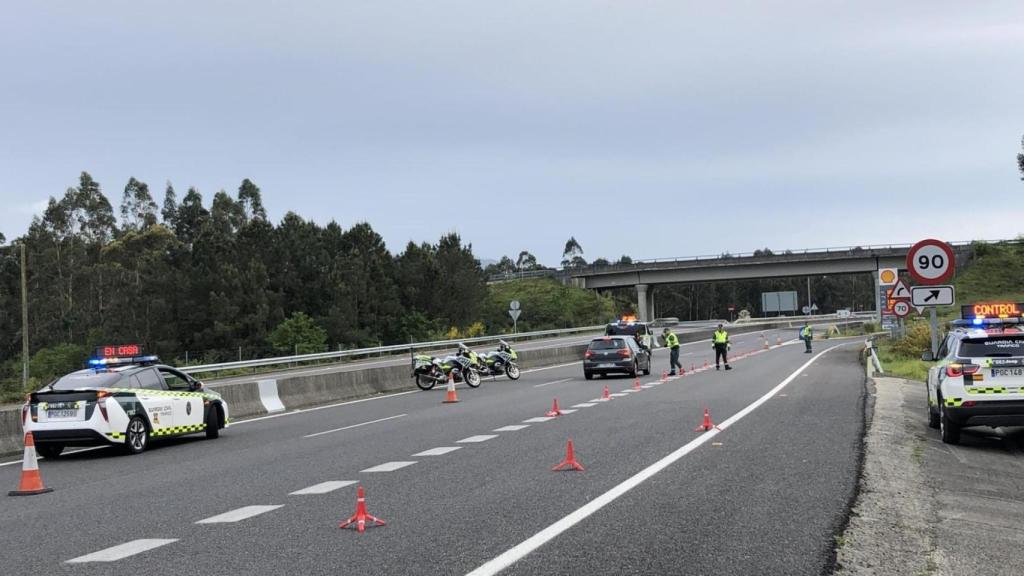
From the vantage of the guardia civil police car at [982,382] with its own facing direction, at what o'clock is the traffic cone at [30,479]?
The traffic cone is roughly at 8 o'clock from the guardia civil police car.

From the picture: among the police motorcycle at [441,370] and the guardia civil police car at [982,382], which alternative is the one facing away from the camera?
the guardia civil police car

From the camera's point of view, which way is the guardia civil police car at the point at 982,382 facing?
away from the camera

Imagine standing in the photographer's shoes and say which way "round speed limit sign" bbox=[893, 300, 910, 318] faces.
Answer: facing the viewer

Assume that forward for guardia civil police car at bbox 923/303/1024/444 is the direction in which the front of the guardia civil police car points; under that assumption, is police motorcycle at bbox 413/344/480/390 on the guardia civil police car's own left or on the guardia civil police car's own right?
on the guardia civil police car's own left

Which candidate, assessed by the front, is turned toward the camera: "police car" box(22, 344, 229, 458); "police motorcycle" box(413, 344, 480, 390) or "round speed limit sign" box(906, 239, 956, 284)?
the round speed limit sign

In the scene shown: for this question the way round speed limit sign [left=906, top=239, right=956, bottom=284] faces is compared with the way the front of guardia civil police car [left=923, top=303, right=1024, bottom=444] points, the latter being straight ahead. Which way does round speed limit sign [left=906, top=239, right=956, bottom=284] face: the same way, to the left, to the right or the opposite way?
the opposite way

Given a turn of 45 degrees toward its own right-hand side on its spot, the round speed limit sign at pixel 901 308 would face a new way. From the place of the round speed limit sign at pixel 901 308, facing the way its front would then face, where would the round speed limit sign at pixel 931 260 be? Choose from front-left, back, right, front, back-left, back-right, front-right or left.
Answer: front-left

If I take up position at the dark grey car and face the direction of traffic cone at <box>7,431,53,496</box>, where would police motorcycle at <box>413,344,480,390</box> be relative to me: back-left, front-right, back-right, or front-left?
front-right
